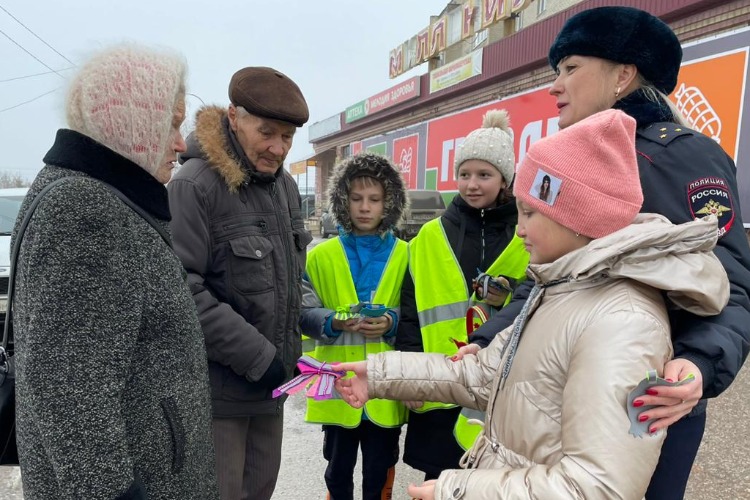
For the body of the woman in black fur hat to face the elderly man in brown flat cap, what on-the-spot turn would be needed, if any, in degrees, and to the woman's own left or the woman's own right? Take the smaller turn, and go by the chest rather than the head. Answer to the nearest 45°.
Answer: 0° — they already face them

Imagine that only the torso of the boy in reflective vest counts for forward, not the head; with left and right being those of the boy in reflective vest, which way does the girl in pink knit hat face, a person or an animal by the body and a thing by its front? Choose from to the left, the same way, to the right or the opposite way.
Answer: to the right

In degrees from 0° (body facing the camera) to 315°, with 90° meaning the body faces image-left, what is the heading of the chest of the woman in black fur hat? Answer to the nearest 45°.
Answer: approximately 90°

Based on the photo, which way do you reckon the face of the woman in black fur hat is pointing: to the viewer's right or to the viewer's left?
to the viewer's left

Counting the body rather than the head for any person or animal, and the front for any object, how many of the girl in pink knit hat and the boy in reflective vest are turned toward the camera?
1

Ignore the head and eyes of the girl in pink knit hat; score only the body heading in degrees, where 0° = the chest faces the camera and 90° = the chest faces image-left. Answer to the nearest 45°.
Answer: approximately 90°

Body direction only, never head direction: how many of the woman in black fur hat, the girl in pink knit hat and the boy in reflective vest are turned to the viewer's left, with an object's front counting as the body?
2

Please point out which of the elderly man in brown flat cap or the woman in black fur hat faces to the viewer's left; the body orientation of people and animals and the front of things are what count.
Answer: the woman in black fur hat

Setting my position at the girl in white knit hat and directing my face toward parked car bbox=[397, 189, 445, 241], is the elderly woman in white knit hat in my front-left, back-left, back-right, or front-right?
back-left

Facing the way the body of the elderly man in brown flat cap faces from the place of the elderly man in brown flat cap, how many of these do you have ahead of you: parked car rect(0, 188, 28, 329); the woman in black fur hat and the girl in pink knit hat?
2

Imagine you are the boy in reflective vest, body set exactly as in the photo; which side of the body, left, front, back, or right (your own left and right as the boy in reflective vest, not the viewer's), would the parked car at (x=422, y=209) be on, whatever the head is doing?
back
